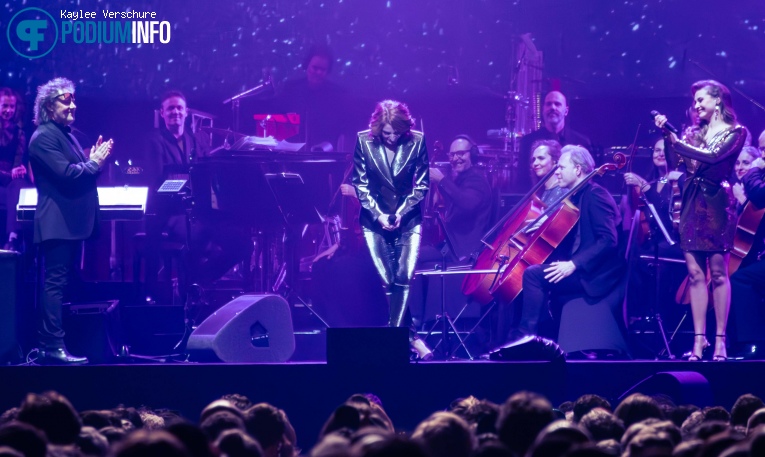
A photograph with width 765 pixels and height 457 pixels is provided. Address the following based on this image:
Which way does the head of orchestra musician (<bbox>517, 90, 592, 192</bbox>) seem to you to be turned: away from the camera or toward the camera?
toward the camera

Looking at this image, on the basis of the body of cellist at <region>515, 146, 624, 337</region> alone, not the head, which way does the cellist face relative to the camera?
to the viewer's left

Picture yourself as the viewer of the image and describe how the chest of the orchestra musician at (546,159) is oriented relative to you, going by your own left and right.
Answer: facing the viewer and to the left of the viewer

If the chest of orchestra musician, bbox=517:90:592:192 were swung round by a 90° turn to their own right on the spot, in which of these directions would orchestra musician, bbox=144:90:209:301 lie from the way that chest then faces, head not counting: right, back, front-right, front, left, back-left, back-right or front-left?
front

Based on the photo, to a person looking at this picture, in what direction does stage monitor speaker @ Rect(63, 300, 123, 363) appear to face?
facing away from the viewer

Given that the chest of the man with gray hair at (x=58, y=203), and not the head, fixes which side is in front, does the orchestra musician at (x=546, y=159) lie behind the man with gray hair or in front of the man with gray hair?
in front

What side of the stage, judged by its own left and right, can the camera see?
front

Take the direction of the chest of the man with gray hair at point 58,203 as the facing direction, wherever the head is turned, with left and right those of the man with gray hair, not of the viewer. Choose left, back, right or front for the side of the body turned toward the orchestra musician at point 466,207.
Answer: front

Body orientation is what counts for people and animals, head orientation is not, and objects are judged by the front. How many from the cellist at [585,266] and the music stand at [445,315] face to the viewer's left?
1

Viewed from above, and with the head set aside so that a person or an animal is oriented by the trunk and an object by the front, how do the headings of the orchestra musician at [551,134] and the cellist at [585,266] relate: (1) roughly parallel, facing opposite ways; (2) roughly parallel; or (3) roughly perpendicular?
roughly perpendicular

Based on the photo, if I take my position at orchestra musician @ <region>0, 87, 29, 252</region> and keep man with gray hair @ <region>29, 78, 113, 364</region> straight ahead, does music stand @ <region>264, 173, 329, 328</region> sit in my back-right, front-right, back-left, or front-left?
front-left

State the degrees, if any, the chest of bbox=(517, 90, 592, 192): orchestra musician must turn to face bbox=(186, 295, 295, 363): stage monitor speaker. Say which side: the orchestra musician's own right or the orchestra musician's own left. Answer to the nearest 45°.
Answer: approximately 45° to the orchestra musician's own right

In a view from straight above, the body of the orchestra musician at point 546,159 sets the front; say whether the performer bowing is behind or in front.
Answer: in front

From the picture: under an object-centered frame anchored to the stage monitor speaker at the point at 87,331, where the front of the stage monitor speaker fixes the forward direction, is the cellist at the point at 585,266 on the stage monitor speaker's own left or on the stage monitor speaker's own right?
on the stage monitor speaker's own right
